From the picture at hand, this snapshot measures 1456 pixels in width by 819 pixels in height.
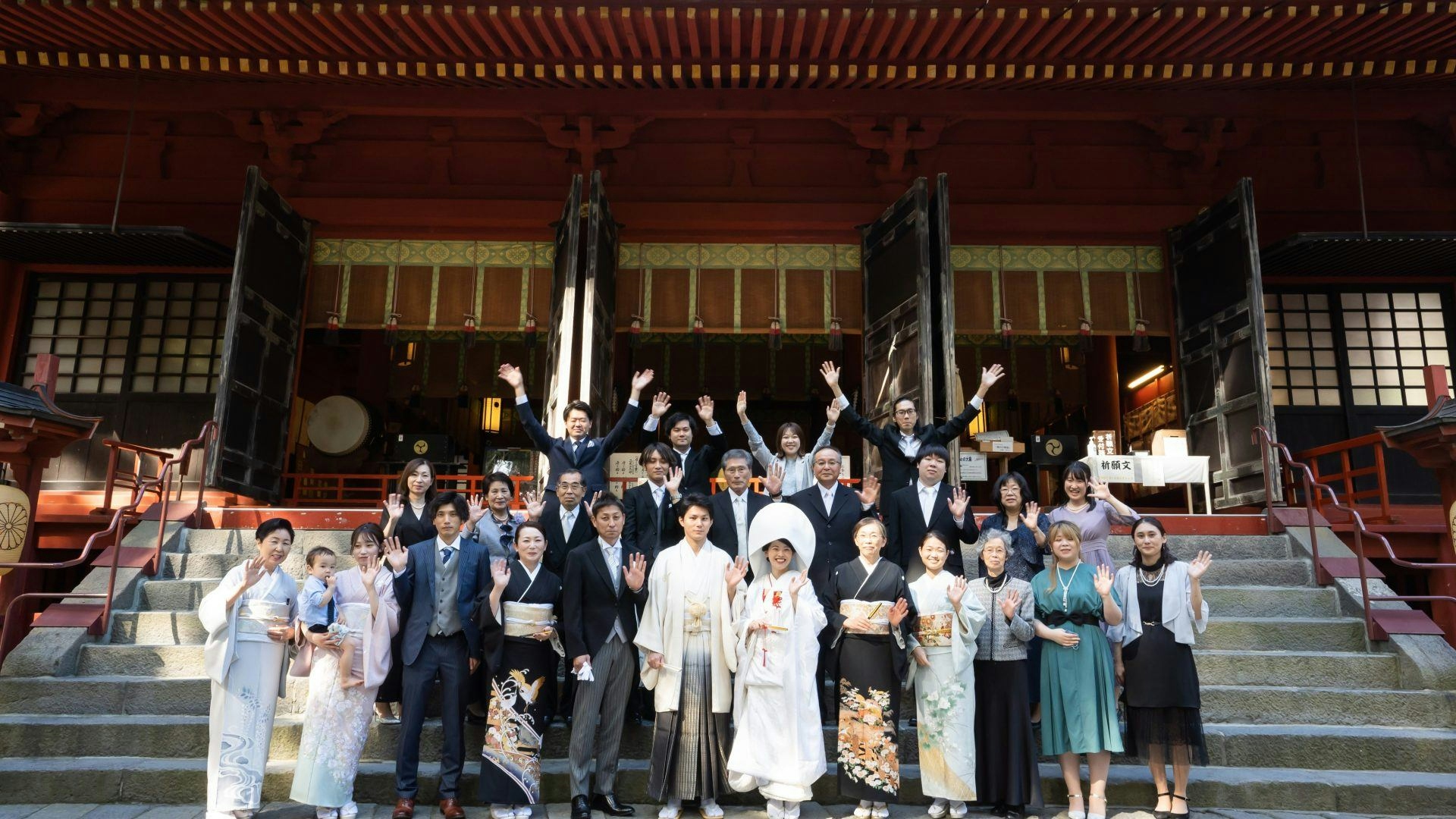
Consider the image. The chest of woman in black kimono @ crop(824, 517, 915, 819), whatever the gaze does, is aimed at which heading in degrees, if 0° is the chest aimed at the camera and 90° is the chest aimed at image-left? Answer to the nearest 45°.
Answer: approximately 0°

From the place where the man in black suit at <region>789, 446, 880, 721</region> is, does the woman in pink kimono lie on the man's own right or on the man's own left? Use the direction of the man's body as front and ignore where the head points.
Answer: on the man's own right

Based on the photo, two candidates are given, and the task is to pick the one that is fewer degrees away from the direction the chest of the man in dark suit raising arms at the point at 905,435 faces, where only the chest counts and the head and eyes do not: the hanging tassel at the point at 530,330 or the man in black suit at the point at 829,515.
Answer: the man in black suit

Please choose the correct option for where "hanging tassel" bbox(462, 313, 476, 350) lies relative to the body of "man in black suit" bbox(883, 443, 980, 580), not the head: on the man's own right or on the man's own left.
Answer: on the man's own right

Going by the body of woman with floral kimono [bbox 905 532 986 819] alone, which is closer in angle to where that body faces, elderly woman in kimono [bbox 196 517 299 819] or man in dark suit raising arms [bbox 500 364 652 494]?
the elderly woman in kimono

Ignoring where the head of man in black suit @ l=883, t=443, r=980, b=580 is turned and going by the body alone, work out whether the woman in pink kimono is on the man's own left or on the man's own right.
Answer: on the man's own right
